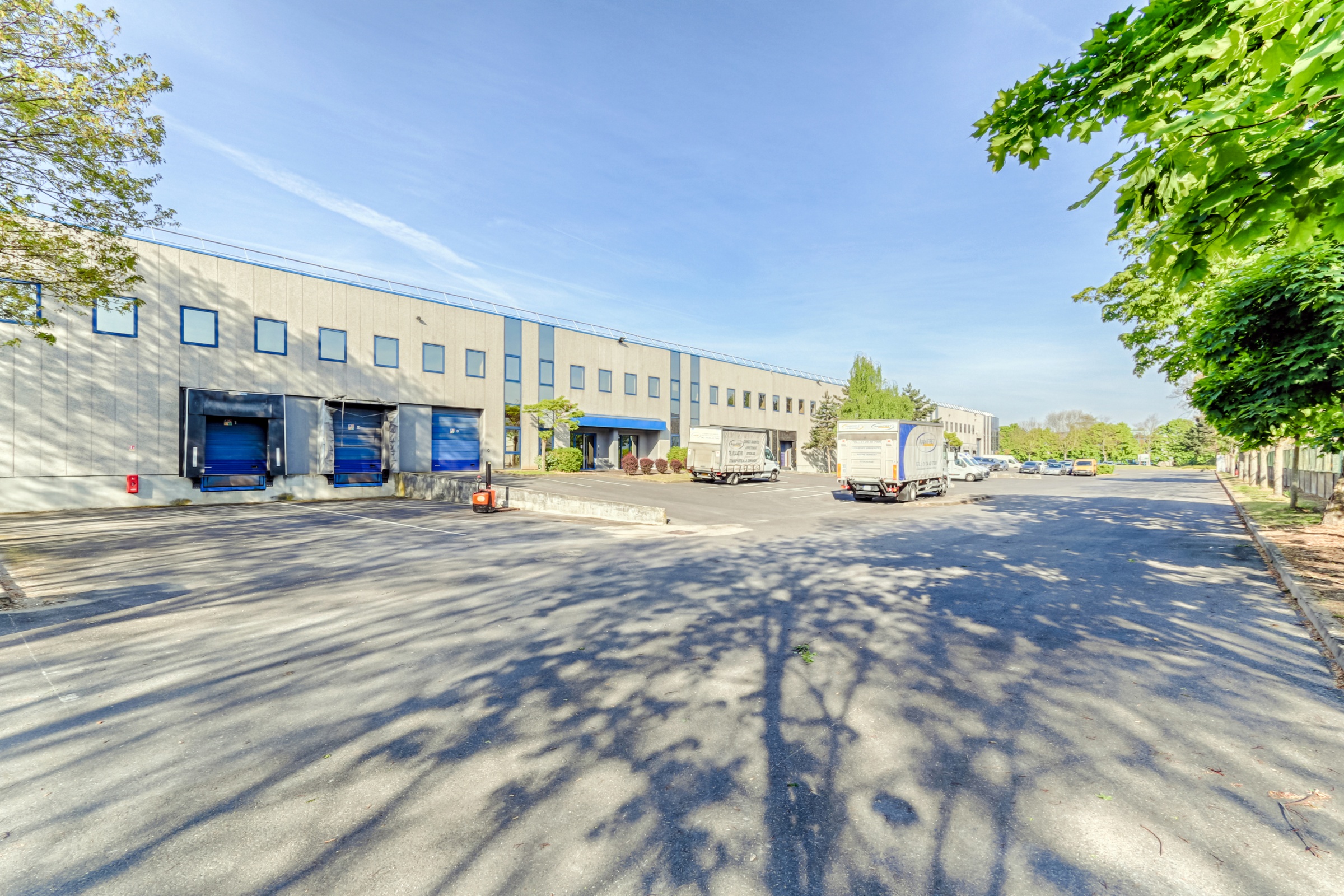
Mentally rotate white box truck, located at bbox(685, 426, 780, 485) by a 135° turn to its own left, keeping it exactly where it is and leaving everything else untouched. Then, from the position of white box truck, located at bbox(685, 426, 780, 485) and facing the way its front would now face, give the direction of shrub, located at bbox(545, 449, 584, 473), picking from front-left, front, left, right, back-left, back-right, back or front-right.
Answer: front

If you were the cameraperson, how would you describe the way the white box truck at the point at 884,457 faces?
facing away from the viewer and to the right of the viewer

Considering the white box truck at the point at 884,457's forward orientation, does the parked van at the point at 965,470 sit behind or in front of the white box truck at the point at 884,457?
in front

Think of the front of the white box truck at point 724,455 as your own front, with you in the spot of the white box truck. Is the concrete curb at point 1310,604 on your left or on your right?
on your right

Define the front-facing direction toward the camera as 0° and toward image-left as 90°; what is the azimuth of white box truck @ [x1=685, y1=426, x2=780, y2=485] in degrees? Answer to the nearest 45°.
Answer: approximately 225°

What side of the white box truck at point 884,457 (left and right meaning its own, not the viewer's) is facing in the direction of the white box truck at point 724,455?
left

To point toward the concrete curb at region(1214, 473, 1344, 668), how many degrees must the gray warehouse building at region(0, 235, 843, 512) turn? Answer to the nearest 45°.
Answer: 0° — it already faces it

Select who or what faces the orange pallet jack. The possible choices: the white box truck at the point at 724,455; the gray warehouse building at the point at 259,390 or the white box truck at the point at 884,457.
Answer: the gray warehouse building

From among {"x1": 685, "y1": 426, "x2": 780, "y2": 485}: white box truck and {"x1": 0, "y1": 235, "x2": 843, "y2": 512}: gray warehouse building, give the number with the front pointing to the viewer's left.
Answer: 0

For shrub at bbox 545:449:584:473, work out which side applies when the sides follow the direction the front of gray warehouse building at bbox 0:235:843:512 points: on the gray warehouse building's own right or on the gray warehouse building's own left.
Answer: on the gray warehouse building's own left

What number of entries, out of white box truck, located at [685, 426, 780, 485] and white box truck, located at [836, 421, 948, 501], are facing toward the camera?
0
